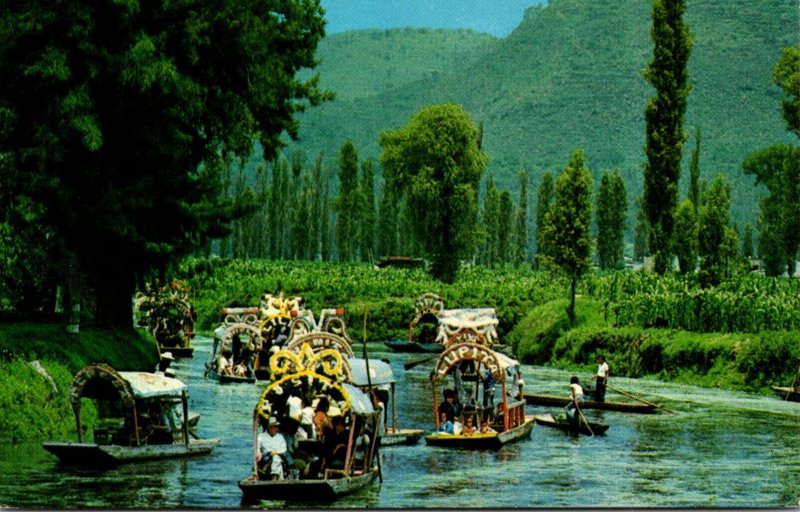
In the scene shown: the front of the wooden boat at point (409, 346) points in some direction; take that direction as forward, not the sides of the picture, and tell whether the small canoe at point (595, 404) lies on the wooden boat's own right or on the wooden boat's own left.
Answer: on the wooden boat's own left

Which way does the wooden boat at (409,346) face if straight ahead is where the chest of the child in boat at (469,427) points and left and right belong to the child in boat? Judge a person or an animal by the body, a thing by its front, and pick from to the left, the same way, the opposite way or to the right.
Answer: to the right

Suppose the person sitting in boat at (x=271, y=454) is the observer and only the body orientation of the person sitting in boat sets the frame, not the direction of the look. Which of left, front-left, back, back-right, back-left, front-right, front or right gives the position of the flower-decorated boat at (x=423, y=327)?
back

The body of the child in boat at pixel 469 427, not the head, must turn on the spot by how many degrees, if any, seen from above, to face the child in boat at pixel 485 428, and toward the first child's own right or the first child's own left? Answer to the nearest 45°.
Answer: approximately 135° to the first child's own left

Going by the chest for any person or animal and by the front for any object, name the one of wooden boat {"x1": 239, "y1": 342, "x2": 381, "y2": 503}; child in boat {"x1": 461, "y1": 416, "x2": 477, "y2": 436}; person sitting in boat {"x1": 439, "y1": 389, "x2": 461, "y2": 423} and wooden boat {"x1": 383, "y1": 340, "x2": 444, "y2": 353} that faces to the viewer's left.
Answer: wooden boat {"x1": 383, "y1": 340, "x2": 444, "y2": 353}

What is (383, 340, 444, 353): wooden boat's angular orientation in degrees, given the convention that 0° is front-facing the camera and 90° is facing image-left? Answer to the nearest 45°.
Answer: approximately 90°

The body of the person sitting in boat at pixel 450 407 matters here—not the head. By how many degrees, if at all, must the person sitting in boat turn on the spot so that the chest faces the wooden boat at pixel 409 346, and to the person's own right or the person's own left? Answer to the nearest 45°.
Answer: approximately 180°

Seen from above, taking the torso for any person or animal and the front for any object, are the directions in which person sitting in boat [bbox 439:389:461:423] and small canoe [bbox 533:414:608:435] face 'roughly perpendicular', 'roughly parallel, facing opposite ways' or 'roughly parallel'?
roughly perpendicular

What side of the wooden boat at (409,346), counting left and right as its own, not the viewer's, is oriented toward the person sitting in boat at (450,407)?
left
